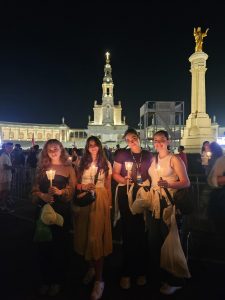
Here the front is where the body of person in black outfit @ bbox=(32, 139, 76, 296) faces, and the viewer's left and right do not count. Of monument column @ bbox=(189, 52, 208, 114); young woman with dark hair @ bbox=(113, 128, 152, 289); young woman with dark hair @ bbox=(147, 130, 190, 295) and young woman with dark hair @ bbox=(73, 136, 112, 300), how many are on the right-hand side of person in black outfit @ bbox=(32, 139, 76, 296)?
0

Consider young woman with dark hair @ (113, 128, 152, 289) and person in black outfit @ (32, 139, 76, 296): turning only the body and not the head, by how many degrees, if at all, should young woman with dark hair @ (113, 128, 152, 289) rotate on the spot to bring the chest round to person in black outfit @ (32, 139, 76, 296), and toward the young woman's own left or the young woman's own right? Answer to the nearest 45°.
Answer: approximately 90° to the young woman's own right

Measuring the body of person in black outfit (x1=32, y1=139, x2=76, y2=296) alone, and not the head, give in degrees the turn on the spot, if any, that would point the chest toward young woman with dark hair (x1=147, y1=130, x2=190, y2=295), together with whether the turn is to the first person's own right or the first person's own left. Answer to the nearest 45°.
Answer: approximately 90° to the first person's own left

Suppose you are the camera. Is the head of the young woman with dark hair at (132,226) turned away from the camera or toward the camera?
toward the camera

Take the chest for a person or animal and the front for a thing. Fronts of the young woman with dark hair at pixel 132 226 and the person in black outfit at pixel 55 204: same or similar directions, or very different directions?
same or similar directions

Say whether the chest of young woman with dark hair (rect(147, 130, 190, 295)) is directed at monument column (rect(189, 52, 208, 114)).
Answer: no

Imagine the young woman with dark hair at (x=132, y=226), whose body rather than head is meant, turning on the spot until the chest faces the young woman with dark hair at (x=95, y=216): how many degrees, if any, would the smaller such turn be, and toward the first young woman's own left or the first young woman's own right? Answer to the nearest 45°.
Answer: approximately 90° to the first young woman's own right

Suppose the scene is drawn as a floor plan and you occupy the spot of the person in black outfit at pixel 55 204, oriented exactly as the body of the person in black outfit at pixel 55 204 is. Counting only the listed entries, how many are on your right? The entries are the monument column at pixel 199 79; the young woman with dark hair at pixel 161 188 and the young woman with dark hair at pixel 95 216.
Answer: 0

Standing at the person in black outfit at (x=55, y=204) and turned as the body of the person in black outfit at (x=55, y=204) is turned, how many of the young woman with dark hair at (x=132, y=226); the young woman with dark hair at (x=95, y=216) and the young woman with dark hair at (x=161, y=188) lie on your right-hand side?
0

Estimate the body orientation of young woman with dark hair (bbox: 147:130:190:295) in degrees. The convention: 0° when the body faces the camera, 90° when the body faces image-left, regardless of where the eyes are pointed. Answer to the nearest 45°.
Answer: approximately 45°

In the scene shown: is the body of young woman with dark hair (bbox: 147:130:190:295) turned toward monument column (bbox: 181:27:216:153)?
no

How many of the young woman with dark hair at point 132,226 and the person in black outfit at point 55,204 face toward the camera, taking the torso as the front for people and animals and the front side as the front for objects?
2

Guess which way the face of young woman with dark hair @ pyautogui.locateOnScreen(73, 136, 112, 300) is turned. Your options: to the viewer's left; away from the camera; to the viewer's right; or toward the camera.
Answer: toward the camera

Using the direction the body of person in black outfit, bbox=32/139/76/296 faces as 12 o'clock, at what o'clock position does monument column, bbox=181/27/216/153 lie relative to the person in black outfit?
The monument column is roughly at 7 o'clock from the person in black outfit.

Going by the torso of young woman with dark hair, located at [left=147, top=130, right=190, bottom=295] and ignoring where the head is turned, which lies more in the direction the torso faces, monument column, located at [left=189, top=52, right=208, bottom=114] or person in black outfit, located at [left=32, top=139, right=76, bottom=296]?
the person in black outfit

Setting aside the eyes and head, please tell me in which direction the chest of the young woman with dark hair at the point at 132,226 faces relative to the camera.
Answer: toward the camera

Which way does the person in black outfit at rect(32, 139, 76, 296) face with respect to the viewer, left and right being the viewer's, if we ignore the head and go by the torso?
facing the viewer

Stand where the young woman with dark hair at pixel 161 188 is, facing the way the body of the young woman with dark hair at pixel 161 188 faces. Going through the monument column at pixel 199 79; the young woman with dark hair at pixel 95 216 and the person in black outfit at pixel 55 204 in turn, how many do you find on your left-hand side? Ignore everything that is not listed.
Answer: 0
